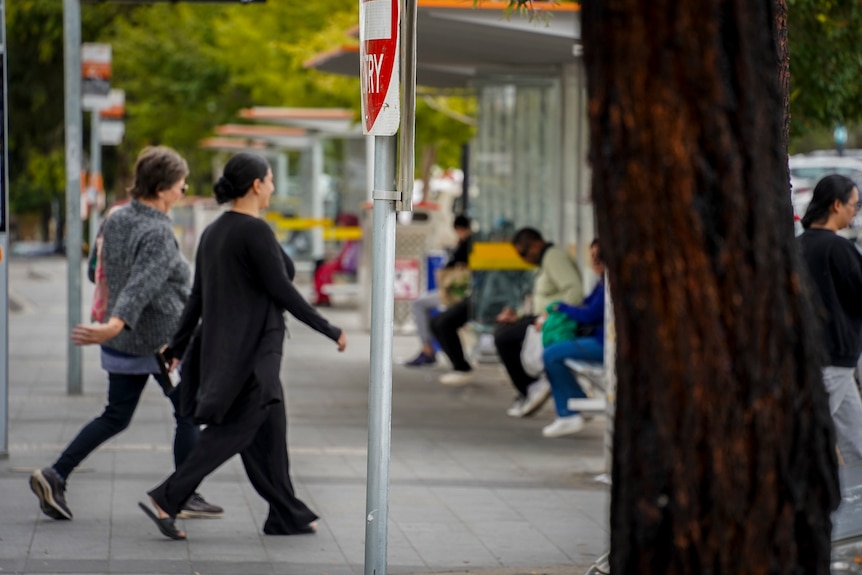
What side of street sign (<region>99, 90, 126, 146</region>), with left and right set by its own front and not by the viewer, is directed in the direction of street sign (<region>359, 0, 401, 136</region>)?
front

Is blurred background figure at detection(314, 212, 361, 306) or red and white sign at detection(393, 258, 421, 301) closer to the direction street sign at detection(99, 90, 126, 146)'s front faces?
the red and white sign

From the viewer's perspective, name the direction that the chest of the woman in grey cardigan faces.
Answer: to the viewer's right

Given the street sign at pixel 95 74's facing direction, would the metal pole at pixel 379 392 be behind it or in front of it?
in front

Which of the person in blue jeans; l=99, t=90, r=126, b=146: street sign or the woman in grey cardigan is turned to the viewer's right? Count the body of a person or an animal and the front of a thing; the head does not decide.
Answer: the woman in grey cardigan

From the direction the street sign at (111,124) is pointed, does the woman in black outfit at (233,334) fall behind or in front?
in front

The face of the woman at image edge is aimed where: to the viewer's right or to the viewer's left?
to the viewer's right

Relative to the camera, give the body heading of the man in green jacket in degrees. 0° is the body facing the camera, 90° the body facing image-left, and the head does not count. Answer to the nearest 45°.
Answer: approximately 90°

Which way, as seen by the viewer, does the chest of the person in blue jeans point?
to the viewer's left
